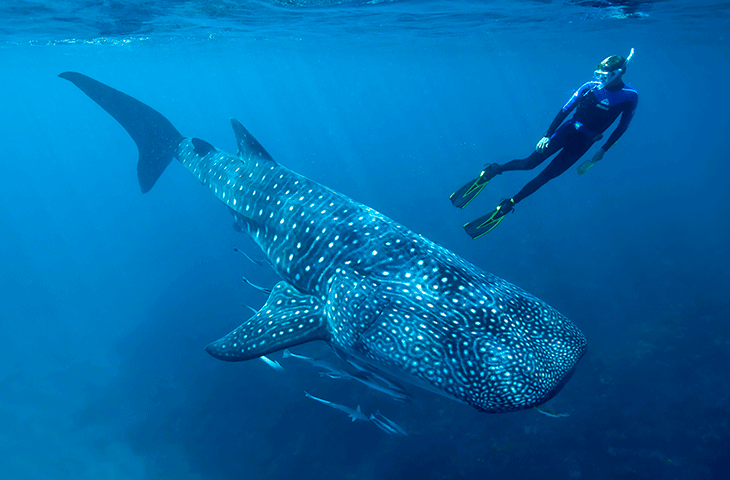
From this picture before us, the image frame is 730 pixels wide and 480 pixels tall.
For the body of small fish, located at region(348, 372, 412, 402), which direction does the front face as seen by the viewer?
to the viewer's right

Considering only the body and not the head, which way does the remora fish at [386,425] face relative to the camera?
to the viewer's right

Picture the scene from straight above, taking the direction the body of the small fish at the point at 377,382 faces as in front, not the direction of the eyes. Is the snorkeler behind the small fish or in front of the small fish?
in front

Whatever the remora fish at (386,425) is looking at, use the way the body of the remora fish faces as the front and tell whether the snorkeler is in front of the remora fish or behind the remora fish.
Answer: in front

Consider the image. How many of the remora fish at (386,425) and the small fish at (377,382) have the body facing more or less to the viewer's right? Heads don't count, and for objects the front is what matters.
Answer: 2
